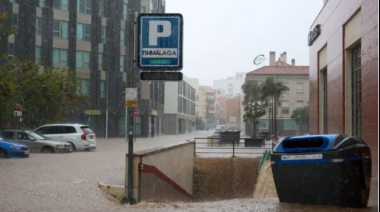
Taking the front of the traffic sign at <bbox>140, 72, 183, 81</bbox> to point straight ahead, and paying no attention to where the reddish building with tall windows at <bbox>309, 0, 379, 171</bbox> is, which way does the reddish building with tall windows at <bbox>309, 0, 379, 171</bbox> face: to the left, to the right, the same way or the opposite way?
to the right

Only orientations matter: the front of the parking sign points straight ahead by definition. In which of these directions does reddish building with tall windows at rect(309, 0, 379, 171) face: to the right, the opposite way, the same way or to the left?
to the right

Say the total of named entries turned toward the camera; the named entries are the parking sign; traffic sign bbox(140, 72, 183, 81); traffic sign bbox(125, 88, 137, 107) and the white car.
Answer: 3

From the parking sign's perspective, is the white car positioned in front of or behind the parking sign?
behind

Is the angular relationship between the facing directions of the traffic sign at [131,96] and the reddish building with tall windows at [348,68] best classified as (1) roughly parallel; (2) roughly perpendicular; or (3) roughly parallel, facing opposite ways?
roughly perpendicular

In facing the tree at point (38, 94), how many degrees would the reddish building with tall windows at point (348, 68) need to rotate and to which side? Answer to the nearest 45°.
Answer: approximately 45° to its right

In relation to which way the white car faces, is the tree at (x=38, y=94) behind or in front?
in front
